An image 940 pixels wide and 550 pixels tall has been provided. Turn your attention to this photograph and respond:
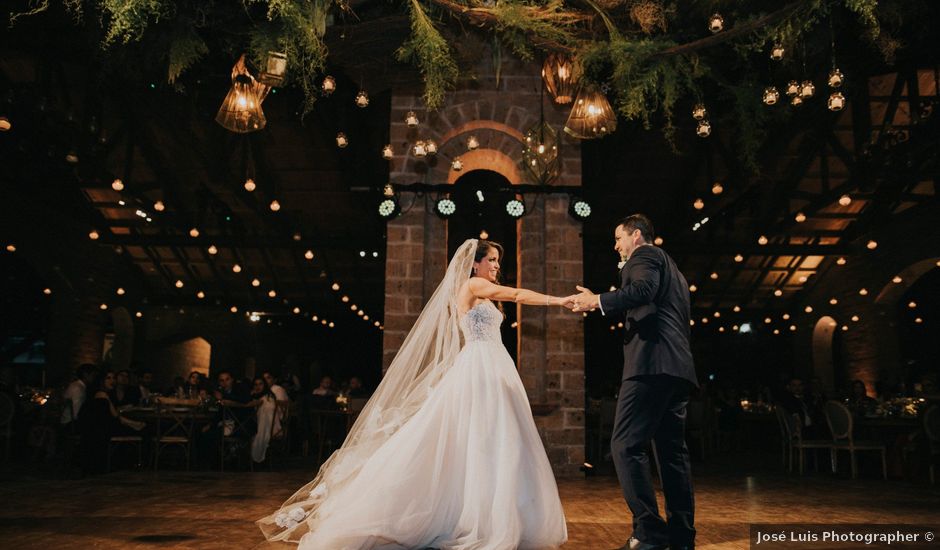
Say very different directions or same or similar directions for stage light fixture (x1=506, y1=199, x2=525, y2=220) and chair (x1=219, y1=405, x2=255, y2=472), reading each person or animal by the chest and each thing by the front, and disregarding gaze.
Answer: very different directions

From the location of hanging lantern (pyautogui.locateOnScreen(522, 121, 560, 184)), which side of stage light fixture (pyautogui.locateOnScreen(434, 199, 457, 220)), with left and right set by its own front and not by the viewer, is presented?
left

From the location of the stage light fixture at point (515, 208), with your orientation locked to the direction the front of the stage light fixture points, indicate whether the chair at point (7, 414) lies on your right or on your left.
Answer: on your right

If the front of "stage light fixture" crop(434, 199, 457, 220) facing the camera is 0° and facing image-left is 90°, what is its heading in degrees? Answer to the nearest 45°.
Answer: approximately 0°

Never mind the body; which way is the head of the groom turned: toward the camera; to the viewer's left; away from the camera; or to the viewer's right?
to the viewer's left

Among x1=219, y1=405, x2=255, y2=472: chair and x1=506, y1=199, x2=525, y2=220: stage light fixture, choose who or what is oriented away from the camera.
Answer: the chair

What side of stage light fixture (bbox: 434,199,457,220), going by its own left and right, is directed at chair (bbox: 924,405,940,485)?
left

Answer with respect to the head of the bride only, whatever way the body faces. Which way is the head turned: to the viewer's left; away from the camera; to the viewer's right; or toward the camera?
to the viewer's right

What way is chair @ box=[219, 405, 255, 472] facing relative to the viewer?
away from the camera

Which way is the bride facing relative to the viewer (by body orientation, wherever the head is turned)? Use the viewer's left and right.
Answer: facing to the right of the viewer

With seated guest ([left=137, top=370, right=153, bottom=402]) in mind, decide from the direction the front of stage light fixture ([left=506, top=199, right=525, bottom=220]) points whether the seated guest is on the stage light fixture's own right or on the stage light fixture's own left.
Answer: on the stage light fixture's own right
